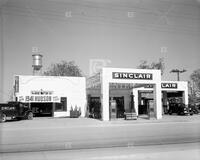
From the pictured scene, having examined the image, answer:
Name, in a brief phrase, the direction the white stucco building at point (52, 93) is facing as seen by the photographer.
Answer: facing the viewer

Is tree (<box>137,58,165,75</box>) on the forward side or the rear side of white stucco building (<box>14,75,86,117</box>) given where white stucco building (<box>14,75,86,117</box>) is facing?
on the rear side

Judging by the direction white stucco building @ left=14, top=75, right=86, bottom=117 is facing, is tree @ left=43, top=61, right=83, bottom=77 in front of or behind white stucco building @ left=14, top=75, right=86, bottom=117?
behind

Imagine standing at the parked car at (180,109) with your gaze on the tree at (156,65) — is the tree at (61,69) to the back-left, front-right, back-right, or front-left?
front-left

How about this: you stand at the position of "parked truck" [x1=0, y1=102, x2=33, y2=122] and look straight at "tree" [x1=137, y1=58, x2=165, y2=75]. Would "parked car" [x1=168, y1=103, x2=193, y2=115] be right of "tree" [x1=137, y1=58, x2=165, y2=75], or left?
right

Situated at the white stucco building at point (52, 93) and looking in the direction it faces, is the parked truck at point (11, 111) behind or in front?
in front

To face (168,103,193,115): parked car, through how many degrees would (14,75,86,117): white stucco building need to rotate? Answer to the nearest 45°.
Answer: approximately 90° to its left
